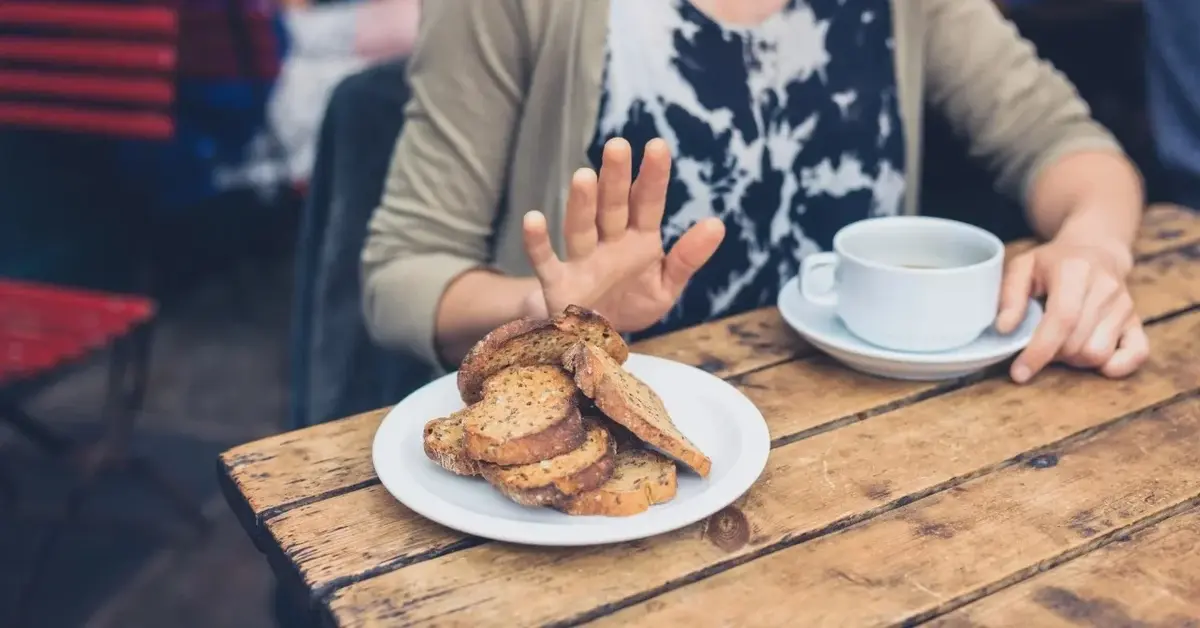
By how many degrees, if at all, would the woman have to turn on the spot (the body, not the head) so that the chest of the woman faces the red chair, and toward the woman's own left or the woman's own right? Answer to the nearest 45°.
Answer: approximately 135° to the woman's own right

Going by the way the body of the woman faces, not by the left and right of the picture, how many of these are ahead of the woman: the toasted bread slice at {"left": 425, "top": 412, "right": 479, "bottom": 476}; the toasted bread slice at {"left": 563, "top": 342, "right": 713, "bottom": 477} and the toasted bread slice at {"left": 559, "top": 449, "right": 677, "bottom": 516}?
3

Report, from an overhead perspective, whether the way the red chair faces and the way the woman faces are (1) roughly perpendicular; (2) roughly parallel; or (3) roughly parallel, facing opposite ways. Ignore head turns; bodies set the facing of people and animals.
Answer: roughly parallel

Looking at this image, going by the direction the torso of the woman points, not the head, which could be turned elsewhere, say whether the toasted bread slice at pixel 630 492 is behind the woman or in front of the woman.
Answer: in front

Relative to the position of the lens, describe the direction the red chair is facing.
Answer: facing the viewer and to the left of the viewer

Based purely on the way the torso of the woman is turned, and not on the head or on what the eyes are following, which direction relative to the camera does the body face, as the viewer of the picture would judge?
toward the camera

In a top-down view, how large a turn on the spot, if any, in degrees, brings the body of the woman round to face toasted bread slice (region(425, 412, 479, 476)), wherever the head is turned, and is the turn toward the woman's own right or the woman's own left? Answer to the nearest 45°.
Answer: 0° — they already face it

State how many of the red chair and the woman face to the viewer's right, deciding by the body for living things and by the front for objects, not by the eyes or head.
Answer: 0

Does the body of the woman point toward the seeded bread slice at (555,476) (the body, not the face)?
yes

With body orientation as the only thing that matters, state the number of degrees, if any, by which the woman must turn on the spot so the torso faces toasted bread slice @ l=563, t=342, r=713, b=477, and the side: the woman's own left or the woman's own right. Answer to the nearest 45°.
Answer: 0° — they already face it

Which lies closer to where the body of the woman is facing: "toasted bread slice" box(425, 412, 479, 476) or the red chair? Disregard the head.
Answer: the toasted bread slice

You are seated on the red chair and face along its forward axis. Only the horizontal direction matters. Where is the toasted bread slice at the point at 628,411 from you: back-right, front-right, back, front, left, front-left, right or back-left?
front-left

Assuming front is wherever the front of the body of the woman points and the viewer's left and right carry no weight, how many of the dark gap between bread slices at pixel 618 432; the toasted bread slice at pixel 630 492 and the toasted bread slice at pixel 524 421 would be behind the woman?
0
